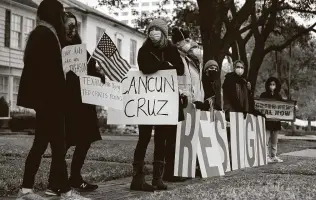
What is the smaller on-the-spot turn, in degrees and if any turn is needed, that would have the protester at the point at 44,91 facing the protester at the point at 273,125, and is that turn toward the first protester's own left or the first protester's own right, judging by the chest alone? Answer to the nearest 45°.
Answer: approximately 45° to the first protester's own left

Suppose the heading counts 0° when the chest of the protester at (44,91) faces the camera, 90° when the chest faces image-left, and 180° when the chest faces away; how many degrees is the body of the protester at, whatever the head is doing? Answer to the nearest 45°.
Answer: approximately 270°

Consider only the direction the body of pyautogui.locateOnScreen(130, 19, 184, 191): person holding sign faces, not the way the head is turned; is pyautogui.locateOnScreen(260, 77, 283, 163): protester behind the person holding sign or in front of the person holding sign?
behind

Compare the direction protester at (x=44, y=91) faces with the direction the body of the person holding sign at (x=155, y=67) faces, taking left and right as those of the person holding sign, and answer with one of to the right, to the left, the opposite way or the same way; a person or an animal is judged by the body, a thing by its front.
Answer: to the left

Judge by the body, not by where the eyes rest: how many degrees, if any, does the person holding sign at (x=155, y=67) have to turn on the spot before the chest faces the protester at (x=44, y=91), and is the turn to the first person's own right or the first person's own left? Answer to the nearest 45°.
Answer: approximately 45° to the first person's own right

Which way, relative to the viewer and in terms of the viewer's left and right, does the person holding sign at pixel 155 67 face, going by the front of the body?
facing the viewer

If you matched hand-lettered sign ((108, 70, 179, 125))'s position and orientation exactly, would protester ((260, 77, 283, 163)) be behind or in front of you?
behind

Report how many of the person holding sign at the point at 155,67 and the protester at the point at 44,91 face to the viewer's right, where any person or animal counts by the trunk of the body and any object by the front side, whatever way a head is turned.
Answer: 1

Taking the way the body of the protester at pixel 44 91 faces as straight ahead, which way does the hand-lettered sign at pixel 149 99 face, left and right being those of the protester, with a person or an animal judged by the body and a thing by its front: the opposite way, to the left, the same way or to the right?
to the right
